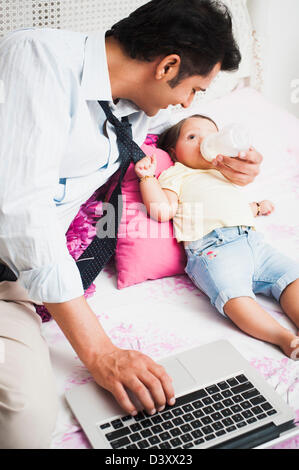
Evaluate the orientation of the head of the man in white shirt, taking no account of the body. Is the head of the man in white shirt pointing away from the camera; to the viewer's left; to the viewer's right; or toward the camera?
to the viewer's right

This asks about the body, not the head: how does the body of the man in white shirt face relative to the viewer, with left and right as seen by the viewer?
facing to the right of the viewer

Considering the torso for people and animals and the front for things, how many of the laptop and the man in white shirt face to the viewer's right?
1
